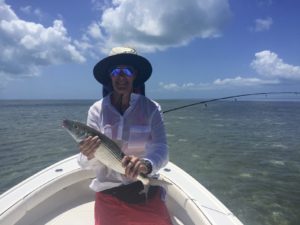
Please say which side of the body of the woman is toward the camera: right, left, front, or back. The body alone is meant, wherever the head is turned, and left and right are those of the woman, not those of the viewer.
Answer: front

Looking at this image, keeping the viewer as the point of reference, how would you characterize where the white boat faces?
facing away from the viewer

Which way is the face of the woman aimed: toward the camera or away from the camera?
toward the camera
